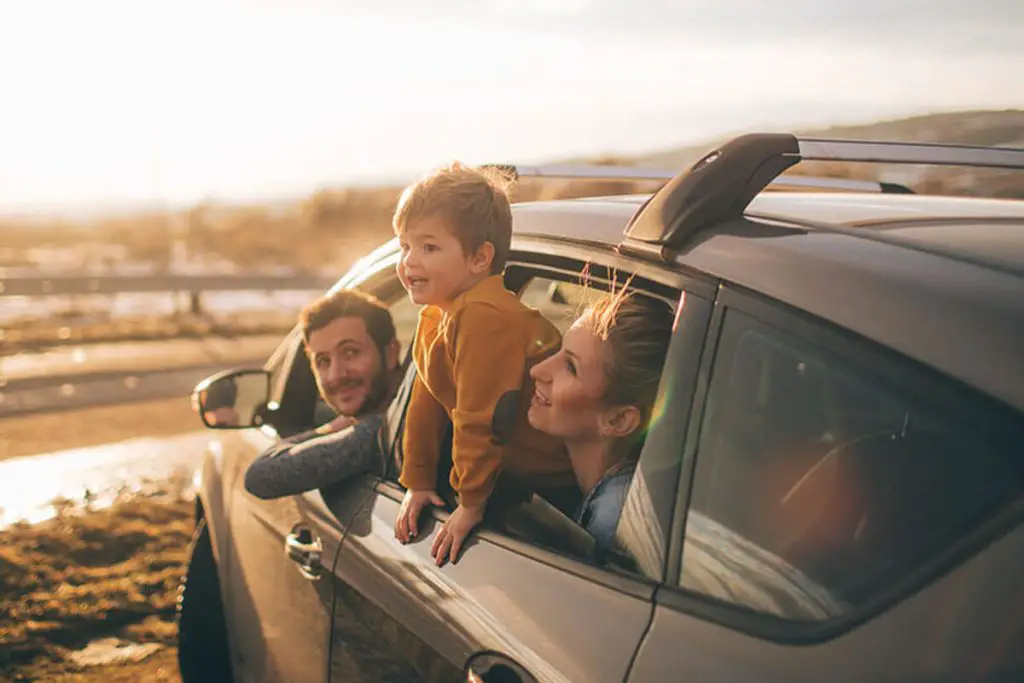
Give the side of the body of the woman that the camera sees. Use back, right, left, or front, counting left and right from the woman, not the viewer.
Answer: left

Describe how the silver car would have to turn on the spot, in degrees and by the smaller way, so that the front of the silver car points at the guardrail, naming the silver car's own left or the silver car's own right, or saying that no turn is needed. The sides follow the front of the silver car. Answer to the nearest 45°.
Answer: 0° — it already faces it

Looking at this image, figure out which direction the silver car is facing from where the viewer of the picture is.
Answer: facing away from the viewer and to the left of the viewer

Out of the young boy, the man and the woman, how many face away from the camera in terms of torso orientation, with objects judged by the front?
0

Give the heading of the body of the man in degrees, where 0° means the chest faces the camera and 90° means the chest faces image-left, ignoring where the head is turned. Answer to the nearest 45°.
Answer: approximately 45°

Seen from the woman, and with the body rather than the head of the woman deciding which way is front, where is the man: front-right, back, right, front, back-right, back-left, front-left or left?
front-right

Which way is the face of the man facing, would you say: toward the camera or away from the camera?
toward the camera

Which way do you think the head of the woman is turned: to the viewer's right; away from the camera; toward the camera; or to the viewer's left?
to the viewer's left

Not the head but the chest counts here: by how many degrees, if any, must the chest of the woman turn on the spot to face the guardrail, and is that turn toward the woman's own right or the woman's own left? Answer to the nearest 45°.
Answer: approximately 45° to the woman's own right

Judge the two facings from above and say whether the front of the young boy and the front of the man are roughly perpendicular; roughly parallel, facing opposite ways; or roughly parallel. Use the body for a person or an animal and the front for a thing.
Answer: roughly parallel

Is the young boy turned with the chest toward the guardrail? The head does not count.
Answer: no

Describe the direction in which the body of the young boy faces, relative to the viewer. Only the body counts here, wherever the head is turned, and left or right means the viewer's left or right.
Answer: facing the viewer and to the left of the viewer

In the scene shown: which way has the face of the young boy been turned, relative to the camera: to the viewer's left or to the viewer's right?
to the viewer's left
